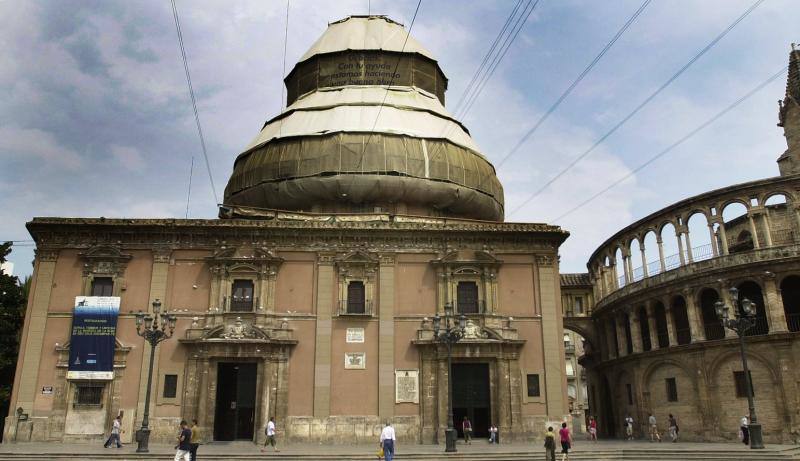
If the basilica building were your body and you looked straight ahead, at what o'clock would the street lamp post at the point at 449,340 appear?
The street lamp post is roughly at 10 o'clock from the basilica building.

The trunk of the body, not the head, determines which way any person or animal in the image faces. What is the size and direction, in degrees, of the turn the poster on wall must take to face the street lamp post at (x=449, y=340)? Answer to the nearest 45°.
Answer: approximately 45° to its left

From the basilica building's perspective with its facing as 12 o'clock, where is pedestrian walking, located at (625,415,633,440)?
The pedestrian walking is roughly at 10 o'clock from the basilica building.

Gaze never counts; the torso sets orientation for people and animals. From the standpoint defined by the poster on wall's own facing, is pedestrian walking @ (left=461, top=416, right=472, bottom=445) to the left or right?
on its left

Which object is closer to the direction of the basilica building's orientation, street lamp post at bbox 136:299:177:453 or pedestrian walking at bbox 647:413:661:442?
the street lamp post

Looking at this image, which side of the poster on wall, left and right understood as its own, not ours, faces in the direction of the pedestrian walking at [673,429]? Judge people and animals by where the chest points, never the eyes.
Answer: left

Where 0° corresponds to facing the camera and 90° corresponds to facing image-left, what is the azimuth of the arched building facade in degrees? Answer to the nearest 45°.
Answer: approximately 45°

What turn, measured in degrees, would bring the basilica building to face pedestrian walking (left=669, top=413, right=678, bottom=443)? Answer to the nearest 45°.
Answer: approximately 90° to its left
